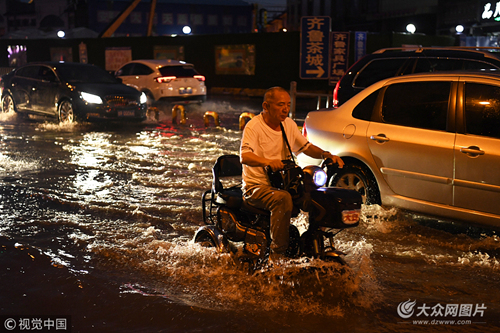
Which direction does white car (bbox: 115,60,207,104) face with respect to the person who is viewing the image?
facing away from the viewer and to the left of the viewer

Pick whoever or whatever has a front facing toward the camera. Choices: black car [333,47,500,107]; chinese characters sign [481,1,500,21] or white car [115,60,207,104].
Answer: the chinese characters sign

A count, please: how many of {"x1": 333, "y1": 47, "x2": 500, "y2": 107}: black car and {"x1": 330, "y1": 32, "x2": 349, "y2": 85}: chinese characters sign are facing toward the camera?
1

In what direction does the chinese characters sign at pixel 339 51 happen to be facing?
toward the camera

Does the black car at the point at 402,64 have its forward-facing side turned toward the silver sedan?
no

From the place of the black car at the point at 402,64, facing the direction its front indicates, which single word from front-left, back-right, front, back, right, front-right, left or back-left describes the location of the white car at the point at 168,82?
back-left

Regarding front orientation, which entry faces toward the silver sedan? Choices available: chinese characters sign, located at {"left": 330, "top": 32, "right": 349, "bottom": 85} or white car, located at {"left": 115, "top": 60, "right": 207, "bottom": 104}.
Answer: the chinese characters sign

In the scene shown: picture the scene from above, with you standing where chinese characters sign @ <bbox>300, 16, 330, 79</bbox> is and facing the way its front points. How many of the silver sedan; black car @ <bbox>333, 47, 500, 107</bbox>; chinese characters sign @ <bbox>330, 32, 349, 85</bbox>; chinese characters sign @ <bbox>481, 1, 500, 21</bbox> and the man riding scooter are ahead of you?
3

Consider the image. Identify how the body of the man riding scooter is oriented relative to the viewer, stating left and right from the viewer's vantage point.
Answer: facing the viewer and to the right of the viewer

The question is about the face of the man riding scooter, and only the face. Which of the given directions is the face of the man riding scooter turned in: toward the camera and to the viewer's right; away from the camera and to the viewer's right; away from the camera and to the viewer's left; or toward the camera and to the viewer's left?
toward the camera and to the viewer's right

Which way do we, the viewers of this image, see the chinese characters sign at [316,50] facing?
facing the viewer

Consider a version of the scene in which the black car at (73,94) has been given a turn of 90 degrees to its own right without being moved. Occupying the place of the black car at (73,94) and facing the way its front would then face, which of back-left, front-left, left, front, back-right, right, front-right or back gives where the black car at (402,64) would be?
left

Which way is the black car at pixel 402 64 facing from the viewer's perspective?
to the viewer's right
